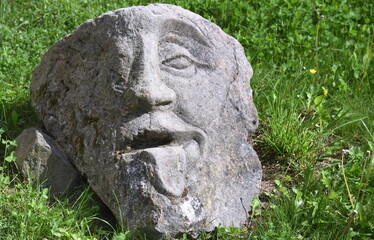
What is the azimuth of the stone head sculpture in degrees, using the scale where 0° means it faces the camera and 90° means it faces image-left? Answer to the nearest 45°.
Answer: approximately 0°
